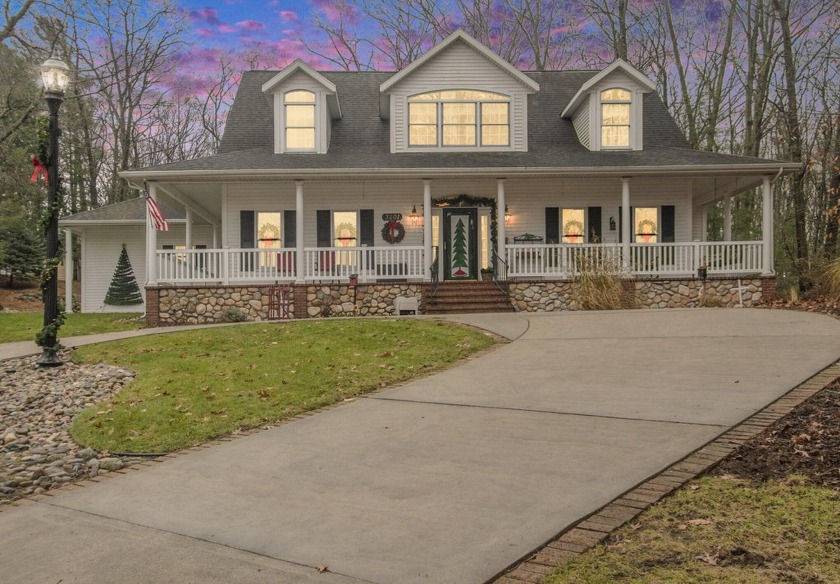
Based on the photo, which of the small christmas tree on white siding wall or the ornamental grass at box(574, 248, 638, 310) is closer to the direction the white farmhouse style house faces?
the ornamental grass

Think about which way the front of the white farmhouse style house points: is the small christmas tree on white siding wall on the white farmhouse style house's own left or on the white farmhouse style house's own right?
on the white farmhouse style house's own right

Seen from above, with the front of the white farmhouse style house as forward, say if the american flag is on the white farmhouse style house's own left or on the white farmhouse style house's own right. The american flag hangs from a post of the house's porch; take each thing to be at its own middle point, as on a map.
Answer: on the white farmhouse style house's own right

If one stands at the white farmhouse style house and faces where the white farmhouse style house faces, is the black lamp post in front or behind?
in front

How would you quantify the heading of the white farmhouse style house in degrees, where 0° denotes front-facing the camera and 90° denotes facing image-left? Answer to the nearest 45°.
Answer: approximately 0°

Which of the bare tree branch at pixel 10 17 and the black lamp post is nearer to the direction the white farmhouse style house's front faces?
the black lamp post

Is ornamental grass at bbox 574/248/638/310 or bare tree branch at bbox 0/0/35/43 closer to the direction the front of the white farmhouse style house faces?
the ornamental grass

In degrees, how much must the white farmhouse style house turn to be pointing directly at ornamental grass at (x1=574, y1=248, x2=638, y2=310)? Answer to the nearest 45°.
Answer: approximately 45° to its left
